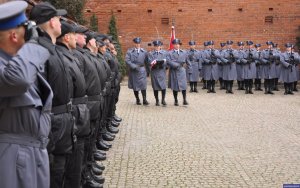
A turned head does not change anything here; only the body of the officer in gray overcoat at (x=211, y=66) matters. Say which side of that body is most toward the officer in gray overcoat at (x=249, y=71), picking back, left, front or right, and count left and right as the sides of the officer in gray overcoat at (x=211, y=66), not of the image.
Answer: left

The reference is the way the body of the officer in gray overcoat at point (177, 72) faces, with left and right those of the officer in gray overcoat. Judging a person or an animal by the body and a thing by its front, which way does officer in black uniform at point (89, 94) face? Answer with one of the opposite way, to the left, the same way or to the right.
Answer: to the left

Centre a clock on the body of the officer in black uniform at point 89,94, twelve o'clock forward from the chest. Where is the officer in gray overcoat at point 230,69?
The officer in gray overcoat is roughly at 10 o'clock from the officer in black uniform.

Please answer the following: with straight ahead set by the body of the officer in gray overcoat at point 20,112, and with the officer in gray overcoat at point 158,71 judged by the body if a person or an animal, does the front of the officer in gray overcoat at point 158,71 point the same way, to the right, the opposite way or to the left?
to the right

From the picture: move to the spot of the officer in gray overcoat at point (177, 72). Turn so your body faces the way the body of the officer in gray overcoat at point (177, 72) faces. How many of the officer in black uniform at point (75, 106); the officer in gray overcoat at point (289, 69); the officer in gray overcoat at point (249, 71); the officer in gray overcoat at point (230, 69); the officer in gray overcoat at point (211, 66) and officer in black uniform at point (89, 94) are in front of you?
2

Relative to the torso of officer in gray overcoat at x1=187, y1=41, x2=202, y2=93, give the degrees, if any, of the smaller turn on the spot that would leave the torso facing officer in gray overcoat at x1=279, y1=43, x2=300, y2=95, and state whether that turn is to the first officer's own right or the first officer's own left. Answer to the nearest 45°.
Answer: approximately 90° to the first officer's own left

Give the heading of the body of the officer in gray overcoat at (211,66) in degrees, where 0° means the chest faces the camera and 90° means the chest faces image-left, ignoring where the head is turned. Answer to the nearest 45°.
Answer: approximately 0°

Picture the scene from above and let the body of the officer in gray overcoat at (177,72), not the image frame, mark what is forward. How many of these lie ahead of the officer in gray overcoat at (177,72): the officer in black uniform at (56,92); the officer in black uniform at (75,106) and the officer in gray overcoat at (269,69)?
2

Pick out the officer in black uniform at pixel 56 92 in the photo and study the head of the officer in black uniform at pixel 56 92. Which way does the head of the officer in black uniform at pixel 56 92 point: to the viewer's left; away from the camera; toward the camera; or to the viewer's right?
to the viewer's right

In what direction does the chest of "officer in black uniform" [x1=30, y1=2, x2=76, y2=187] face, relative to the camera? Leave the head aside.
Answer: to the viewer's right

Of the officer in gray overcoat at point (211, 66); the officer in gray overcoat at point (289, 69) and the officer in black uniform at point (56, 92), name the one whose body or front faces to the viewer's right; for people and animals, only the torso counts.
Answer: the officer in black uniform

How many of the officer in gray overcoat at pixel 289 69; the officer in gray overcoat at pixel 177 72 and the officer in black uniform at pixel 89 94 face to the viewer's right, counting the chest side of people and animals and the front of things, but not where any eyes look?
1

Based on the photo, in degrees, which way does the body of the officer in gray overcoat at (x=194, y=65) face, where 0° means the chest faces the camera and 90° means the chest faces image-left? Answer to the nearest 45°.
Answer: approximately 0°

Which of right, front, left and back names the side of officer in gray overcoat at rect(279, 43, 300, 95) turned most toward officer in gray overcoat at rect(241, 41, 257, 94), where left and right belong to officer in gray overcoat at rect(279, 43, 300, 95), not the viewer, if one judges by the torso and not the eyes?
right

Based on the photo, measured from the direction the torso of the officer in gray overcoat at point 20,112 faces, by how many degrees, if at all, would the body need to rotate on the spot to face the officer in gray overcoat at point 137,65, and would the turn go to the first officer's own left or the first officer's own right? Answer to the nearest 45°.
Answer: approximately 90° to the first officer's own left
